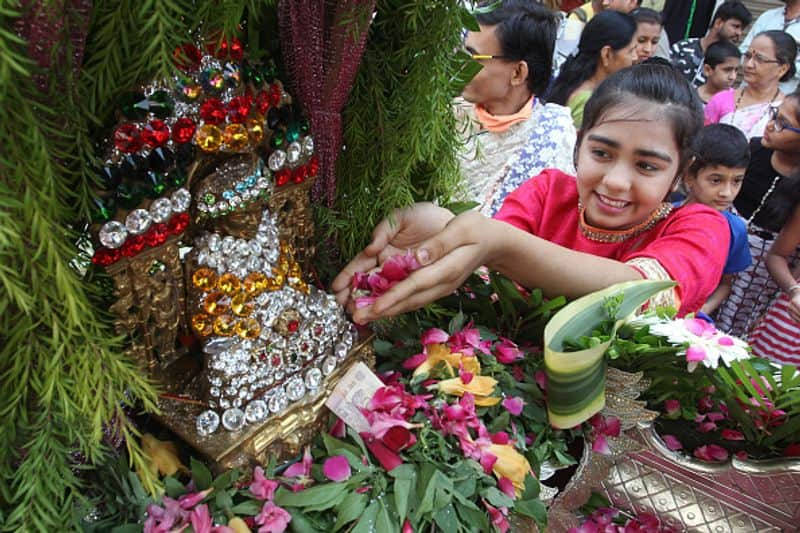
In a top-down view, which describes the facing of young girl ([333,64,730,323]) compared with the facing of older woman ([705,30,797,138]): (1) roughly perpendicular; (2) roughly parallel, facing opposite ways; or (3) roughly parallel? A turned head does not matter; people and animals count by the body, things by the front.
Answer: roughly parallel

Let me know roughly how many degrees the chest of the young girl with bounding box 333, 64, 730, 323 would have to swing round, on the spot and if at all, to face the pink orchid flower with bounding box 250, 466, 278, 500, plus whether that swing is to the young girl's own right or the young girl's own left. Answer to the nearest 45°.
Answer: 0° — they already face it

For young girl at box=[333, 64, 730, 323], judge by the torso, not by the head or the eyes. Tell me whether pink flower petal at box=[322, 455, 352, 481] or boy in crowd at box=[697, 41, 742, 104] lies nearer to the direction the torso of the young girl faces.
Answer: the pink flower petal

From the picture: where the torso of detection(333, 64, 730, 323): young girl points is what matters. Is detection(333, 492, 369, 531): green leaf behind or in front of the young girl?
in front

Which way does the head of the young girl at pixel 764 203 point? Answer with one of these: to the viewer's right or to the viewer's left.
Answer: to the viewer's left

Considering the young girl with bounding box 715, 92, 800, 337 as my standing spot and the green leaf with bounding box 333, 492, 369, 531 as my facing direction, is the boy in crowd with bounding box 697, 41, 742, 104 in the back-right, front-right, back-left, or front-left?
back-right

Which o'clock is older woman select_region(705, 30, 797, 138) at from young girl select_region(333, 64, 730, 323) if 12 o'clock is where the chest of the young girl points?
The older woman is roughly at 5 o'clock from the young girl.

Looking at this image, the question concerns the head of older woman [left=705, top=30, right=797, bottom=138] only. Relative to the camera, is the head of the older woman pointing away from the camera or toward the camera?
toward the camera

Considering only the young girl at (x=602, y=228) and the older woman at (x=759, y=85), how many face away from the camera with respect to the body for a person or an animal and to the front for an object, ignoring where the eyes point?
0

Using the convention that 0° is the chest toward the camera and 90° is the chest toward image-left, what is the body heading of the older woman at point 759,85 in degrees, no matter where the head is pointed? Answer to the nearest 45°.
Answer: approximately 45°

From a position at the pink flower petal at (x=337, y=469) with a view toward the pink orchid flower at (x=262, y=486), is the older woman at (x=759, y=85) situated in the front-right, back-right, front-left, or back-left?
back-right

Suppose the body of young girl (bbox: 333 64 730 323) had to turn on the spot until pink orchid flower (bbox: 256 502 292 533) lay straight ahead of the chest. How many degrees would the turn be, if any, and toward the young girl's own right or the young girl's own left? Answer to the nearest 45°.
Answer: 0° — they already face it

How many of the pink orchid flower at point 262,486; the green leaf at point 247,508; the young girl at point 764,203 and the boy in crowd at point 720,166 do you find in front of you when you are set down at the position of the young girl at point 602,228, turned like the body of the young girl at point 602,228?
2

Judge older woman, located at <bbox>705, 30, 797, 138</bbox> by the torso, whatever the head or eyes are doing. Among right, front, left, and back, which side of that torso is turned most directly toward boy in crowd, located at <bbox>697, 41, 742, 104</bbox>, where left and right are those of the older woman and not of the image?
right

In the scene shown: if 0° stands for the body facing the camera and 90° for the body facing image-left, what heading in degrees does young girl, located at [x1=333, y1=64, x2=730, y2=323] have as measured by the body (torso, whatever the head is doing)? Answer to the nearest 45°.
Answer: approximately 45°
